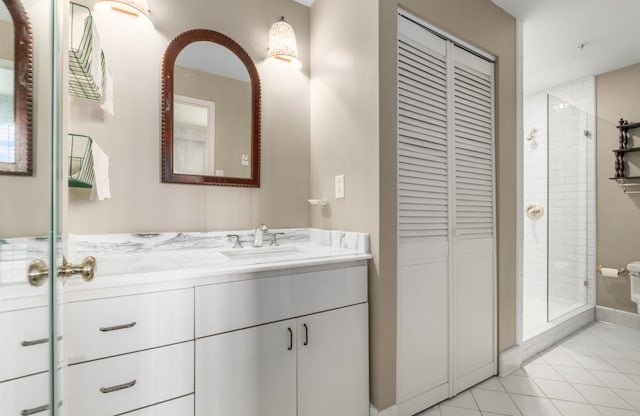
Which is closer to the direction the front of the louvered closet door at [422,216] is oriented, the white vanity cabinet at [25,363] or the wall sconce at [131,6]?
the white vanity cabinet

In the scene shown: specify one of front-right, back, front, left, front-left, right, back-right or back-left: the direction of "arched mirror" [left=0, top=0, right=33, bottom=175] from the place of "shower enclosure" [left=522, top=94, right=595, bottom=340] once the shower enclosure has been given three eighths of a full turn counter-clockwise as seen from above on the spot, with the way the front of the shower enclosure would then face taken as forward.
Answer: back

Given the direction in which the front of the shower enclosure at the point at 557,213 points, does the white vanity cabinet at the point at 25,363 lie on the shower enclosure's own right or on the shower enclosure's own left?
on the shower enclosure's own right

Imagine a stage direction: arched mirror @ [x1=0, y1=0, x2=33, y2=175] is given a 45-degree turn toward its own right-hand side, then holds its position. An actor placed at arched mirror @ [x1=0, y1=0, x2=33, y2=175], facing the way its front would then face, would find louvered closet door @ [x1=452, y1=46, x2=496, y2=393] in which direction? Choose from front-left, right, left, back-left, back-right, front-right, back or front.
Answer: back-left

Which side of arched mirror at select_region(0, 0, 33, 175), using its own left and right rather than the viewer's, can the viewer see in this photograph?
front

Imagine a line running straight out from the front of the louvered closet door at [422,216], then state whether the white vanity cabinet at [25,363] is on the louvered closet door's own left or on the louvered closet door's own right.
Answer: on the louvered closet door's own right

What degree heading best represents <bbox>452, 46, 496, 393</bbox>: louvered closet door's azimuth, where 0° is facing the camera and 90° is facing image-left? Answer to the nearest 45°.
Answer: approximately 315°
